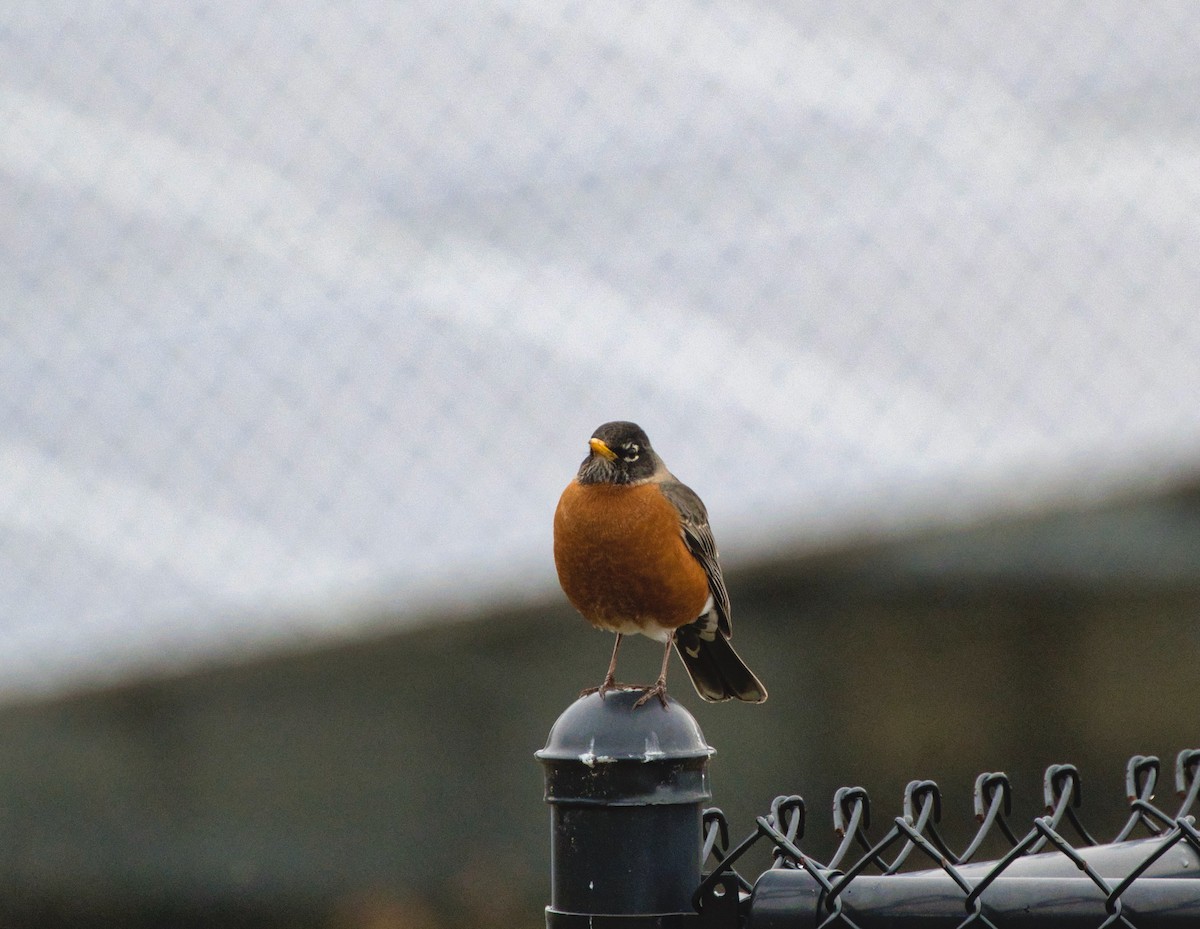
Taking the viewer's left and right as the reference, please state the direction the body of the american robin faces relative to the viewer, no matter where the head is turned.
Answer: facing the viewer and to the left of the viewer
